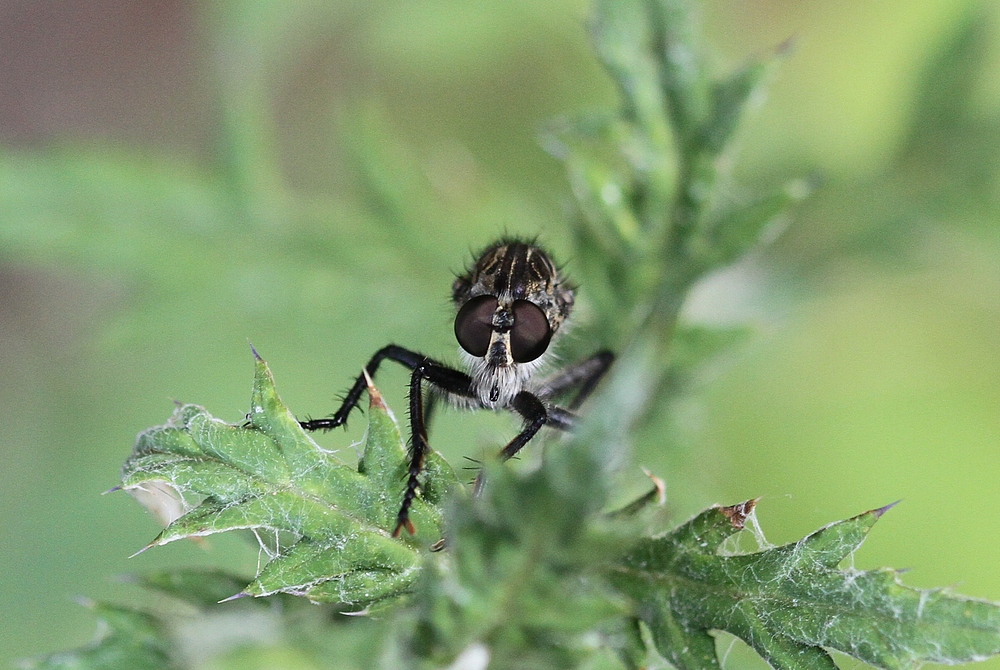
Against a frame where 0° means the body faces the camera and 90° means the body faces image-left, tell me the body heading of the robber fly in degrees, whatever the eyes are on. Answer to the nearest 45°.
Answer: approximately 0°
